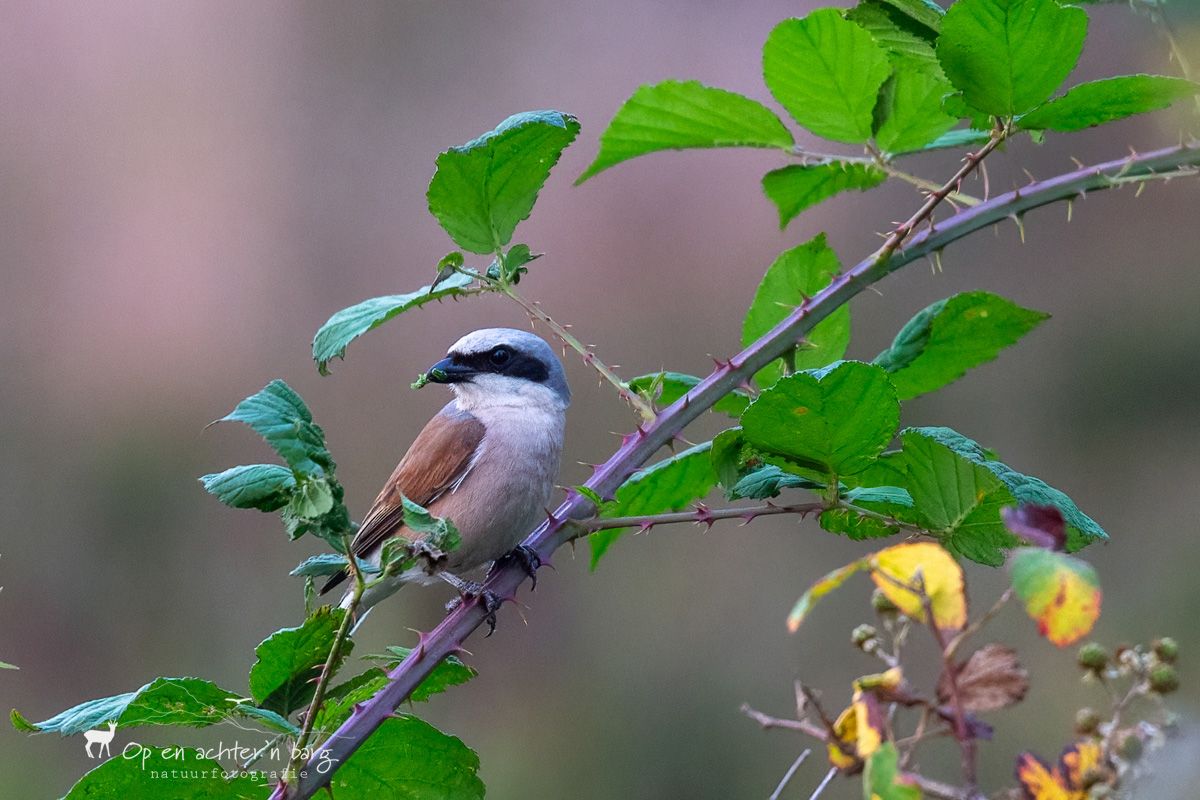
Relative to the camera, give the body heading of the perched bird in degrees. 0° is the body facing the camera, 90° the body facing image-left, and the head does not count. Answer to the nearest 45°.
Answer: approximately 315°
